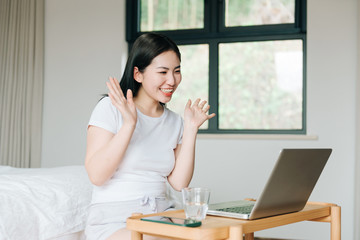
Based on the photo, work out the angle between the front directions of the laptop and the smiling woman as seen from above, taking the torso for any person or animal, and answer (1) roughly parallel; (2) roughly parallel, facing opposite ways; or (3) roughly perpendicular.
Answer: roughly parallel, facing opposite ways

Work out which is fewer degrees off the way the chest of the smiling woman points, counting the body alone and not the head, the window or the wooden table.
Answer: the wooden table

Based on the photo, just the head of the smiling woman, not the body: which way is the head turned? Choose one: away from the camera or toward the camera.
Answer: toward the camera

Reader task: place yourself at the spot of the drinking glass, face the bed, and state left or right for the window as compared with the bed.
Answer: right

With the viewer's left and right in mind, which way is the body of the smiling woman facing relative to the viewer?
facing the viewer and to the right of the viewer

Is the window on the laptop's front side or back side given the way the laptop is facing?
on the front side

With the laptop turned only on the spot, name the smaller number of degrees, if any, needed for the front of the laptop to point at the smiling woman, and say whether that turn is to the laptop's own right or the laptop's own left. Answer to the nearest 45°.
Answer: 0° — it already faces them

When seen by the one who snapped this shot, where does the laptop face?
facing away from the viewer and to the left of the viewer

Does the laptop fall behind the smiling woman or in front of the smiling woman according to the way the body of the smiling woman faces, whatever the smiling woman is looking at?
in front
